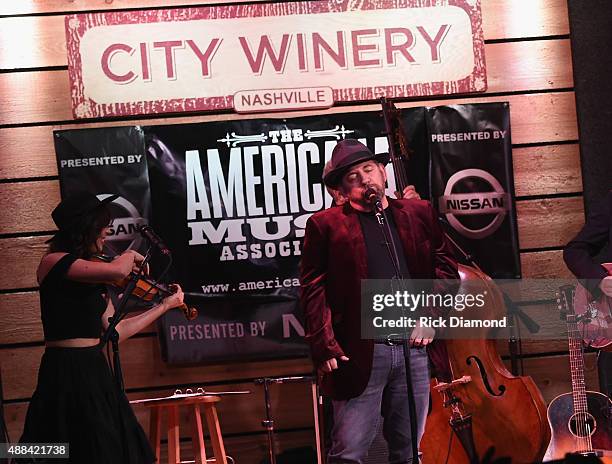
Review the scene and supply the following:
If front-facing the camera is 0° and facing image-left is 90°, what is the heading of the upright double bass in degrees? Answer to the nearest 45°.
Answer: approximately 45°

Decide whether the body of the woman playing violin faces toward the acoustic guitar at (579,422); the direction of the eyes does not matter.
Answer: yes

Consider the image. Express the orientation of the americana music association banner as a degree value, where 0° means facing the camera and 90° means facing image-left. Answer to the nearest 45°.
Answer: approximately 0°

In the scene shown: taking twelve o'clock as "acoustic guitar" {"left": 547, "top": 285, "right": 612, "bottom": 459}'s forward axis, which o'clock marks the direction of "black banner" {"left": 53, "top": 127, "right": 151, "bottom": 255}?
The black banner is roughly at 3 o'clock from the acoustic guitar.

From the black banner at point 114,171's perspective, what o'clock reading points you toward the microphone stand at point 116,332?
The microphone stand is roughly at 12 o'clock from the black banner.

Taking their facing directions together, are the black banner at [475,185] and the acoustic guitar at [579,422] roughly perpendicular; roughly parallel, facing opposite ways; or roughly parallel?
roughly parallel

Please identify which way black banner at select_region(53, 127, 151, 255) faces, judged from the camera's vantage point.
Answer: facing the viewer

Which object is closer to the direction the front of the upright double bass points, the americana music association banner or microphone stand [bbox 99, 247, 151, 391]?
the microphone stand

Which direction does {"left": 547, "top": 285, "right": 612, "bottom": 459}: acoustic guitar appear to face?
toward the camera

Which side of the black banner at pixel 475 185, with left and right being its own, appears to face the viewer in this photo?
front

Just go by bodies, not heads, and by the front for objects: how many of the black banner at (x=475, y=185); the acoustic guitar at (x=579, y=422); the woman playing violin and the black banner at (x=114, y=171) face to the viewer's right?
1

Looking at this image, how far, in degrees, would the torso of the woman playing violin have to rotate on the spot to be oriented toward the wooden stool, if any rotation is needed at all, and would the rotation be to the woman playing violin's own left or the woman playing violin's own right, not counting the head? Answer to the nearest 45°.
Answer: approximately 45° to the woman playing violin's own left
